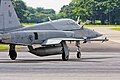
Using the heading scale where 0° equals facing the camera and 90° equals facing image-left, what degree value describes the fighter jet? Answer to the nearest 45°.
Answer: approximately 225°
